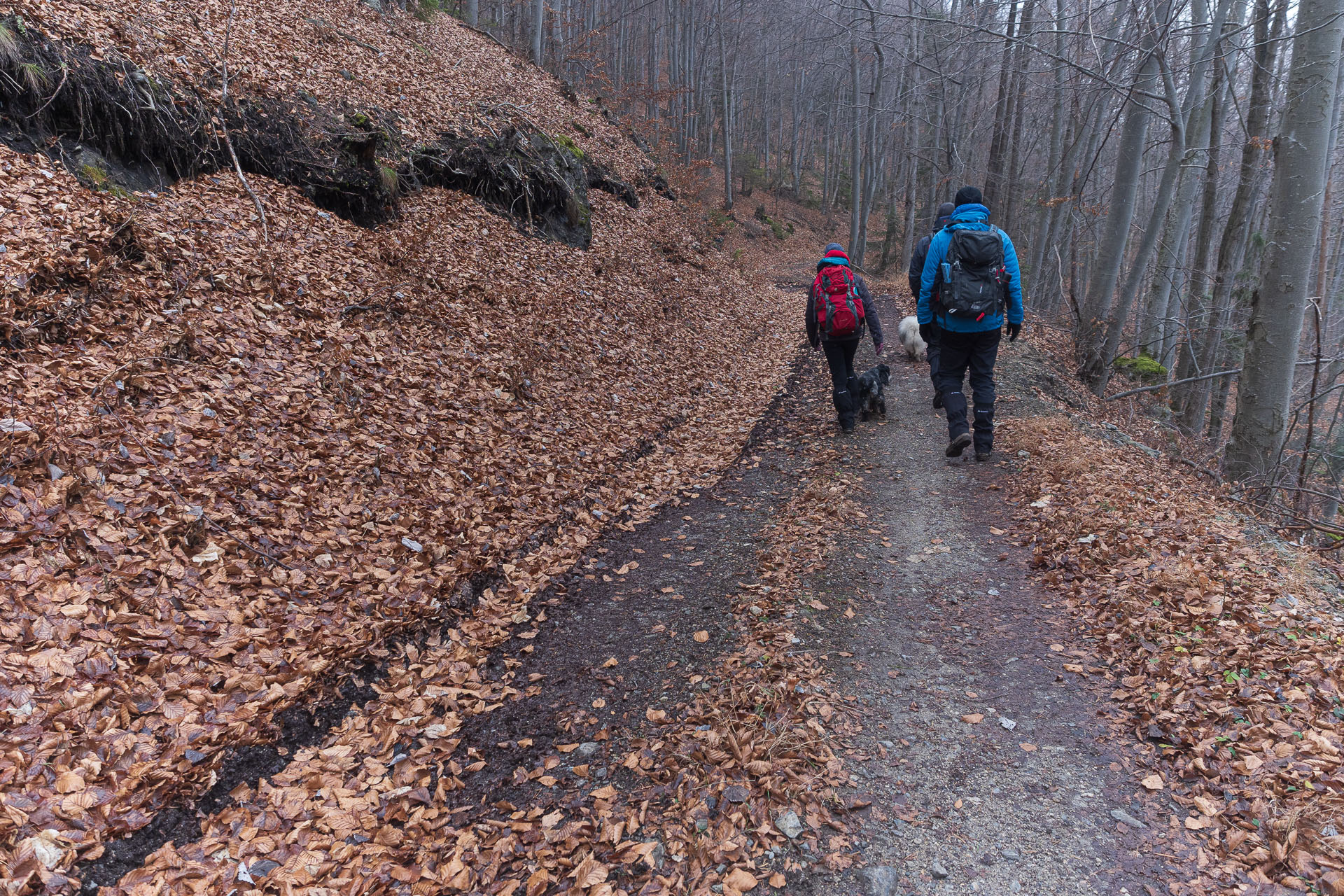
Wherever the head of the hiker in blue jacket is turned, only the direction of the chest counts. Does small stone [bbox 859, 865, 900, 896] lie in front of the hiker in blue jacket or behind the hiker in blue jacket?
behind

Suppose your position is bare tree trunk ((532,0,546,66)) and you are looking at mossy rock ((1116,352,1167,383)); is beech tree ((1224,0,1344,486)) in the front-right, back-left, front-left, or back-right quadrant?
front-right

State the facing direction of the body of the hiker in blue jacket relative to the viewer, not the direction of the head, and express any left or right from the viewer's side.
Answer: facing away from the viewer

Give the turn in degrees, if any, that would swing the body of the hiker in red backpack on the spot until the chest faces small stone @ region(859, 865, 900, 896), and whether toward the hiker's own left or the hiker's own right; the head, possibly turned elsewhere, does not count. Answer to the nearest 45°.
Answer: approximately 180°

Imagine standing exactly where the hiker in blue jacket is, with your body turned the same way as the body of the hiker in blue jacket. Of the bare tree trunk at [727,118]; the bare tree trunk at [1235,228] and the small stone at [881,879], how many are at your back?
1

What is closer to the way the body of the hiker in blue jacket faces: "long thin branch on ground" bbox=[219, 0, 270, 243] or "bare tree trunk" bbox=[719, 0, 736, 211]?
the bare tree trunk

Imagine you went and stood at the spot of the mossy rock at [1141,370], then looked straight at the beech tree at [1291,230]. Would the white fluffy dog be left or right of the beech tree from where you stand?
right

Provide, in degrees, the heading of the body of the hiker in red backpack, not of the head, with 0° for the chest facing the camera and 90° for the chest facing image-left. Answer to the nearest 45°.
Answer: approximately 180°

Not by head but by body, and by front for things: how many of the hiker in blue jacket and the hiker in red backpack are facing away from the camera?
2

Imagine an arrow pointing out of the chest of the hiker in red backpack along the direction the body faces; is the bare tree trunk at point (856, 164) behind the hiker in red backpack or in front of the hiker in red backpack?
in front

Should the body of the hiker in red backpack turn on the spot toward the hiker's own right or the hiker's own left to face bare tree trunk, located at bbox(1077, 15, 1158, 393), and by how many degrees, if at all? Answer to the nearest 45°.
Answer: approximately 45° to the hiker's own right

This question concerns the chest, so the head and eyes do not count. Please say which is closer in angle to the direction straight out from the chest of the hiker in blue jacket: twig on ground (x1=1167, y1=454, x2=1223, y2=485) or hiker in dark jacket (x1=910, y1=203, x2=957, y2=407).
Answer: the hiker in dark jacket

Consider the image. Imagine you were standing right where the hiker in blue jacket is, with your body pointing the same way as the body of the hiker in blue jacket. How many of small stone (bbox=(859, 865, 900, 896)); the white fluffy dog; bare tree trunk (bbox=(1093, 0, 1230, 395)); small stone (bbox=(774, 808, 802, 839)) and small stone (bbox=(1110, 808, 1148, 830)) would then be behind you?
3
